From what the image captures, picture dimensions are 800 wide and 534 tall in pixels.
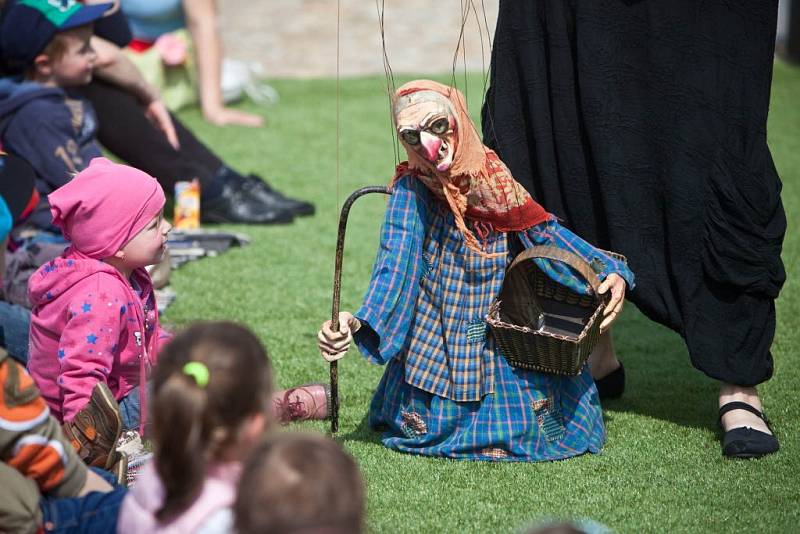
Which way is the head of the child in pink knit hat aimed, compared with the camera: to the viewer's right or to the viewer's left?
to the viewer's right

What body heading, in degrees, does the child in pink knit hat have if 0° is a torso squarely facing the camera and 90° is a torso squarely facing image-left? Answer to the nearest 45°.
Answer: approximately 270°

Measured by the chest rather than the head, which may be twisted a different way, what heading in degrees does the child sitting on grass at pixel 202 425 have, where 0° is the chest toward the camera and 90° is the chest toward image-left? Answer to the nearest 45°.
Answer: approximately 225°

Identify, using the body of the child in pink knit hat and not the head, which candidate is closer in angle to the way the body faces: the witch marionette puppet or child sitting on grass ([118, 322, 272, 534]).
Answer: the witch marionette puppet

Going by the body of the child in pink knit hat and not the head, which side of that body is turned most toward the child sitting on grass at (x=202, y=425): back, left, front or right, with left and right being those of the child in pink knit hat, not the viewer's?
right

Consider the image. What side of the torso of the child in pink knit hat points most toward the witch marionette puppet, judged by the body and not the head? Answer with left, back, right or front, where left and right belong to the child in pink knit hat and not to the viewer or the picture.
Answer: front

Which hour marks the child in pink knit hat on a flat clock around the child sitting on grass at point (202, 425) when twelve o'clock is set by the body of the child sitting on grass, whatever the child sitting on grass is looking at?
The child in pink knit hat is roughly at 10 o'clock from the child sitting on grass.

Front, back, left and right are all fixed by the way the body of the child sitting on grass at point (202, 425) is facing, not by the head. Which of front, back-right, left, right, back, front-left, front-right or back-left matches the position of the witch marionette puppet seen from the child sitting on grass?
front

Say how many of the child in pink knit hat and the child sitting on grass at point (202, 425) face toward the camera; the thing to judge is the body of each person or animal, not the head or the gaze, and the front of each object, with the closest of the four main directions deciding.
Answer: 0
